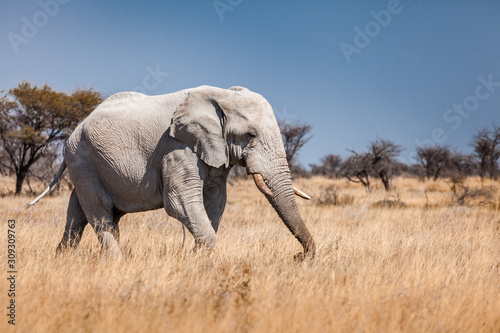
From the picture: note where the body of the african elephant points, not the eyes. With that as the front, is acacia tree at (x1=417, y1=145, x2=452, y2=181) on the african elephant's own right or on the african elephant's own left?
on the african elephant's own left

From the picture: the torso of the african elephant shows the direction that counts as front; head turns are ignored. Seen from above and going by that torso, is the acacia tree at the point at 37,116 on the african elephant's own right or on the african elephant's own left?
on the african elephant's own left

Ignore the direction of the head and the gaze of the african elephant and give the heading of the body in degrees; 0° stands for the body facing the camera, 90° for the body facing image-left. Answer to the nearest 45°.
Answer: approximately 270°

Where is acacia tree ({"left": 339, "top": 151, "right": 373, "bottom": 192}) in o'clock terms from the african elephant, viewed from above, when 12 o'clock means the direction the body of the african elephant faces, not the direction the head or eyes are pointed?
The acacia tree is roughly at 10 o'clock from the african elephant.

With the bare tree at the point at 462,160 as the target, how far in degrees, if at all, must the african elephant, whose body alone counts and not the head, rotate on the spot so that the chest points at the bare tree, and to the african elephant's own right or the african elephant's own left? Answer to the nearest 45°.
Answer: approximately 45° to the african elephant's own left

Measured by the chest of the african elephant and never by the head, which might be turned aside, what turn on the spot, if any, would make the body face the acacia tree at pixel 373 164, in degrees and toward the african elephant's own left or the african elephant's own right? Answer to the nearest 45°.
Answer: approximately 45° to the african elephant's own left

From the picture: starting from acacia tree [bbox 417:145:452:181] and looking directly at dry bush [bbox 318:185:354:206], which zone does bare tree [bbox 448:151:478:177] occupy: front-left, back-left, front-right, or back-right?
back-left
